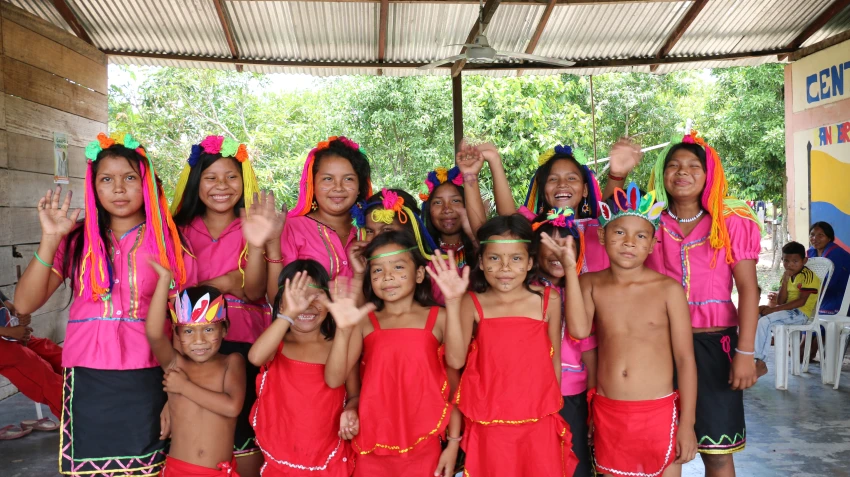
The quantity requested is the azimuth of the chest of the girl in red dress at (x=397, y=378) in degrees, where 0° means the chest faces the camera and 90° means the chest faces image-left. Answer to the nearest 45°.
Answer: approximately 0°

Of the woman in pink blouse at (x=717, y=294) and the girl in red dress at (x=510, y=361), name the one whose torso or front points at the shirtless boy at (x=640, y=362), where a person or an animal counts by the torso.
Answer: the woman in pink blouse

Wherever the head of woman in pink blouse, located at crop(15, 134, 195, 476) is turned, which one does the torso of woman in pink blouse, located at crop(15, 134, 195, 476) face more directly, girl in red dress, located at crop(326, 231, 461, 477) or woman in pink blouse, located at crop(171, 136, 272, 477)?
the girl in red dress

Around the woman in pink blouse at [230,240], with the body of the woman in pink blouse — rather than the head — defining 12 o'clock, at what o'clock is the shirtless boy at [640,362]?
The shirtless boy is roughly at 10 o'clock from the woman in pink blouse.

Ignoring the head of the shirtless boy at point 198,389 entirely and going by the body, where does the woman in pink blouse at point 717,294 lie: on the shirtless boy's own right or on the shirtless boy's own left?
on the shirtless boy's own left

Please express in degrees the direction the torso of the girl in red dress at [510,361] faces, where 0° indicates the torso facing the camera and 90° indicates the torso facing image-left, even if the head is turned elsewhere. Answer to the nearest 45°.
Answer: approximately 0°
